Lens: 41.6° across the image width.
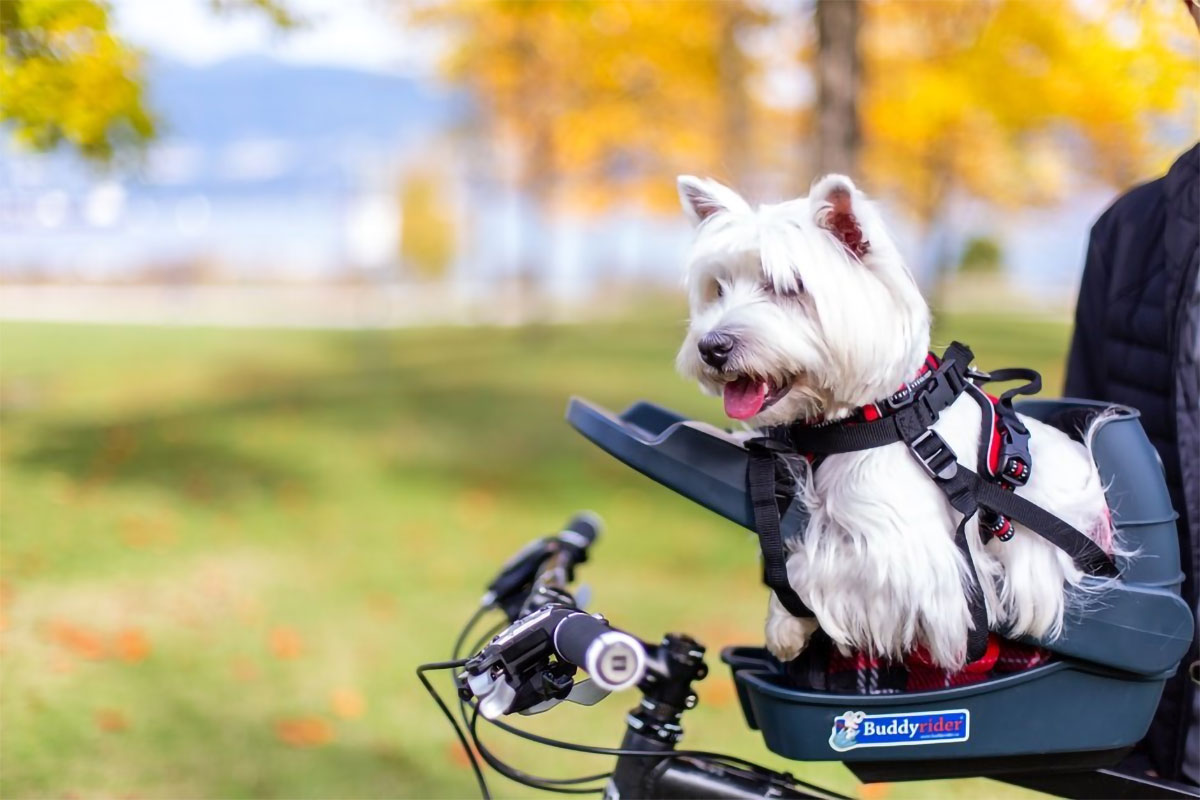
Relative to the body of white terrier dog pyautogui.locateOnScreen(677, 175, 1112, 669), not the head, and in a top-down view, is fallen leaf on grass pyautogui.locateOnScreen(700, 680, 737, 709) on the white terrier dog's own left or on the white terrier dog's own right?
on the white terrier dog's own right

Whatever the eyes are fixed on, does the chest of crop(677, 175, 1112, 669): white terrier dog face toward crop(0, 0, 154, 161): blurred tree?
no

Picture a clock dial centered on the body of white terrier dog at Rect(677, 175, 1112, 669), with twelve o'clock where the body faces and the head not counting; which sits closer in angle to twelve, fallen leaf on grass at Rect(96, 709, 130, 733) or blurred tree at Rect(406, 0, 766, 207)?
the fallen leaf on grass

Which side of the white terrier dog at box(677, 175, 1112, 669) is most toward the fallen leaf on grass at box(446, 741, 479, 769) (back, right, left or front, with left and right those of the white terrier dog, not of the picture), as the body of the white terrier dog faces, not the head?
right

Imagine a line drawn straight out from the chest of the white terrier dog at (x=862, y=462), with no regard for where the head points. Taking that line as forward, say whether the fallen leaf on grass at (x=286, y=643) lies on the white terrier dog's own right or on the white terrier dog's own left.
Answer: on the white terrier dog's own right

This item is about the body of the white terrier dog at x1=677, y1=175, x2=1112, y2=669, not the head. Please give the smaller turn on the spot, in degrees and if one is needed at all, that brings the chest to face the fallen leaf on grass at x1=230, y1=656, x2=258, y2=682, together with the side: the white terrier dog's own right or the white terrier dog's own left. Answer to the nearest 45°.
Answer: approximately 90° to the white terrier dog's own right

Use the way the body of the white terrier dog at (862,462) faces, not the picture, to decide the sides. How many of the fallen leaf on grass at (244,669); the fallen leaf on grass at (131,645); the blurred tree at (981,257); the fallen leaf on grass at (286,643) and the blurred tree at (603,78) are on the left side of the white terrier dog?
0

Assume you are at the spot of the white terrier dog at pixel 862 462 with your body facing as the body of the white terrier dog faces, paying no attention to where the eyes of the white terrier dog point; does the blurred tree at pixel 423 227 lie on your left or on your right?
on your right

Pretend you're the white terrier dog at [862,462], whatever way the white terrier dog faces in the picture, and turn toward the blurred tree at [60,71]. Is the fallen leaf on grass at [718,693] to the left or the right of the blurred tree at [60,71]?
right

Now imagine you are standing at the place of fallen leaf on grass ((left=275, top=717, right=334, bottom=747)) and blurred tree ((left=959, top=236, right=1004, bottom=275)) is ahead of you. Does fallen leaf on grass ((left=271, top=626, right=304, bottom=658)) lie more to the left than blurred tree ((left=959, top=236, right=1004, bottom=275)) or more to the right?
left

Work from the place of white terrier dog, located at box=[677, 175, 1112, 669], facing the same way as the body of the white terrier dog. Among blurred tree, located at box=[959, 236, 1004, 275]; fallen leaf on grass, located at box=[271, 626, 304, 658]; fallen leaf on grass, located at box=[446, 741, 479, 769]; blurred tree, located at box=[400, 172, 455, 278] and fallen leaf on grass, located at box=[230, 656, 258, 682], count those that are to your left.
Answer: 0
